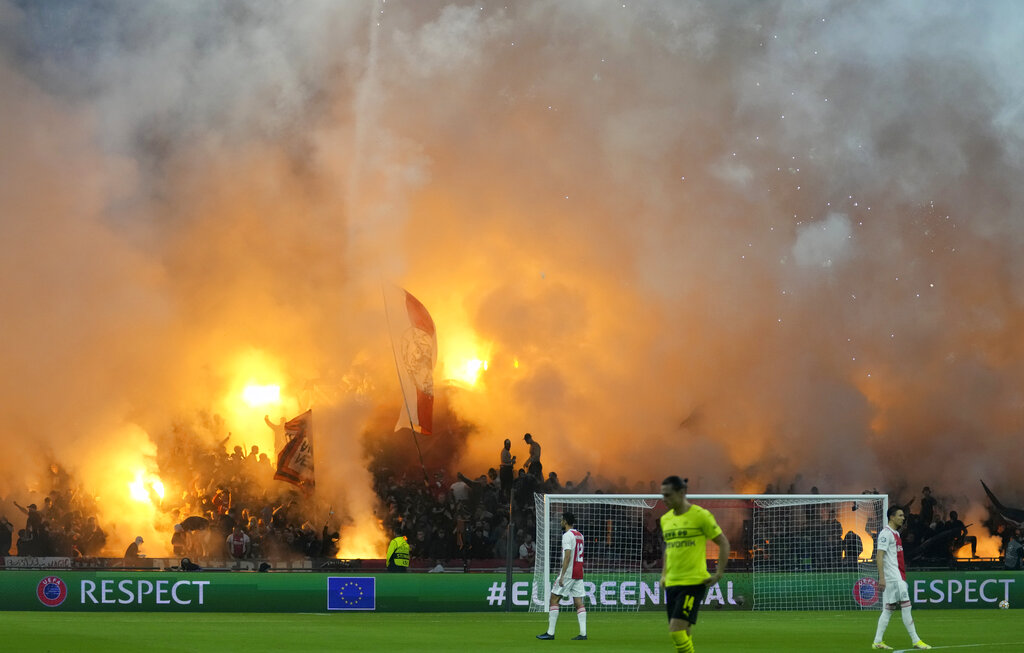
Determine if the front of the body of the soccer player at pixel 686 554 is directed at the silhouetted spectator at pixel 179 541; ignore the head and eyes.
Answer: no

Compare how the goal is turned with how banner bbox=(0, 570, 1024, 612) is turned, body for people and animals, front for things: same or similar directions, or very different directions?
same or similar directions

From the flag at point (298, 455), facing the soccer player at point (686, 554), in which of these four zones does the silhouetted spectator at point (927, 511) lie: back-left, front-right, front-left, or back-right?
front-left

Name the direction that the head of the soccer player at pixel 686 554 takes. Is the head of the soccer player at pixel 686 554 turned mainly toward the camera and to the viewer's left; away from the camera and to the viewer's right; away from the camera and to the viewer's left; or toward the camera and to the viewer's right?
toward the camera and to the viewer's left

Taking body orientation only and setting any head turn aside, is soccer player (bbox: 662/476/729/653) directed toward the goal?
no

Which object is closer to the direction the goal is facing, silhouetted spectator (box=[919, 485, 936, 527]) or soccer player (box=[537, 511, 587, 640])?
the soccer player

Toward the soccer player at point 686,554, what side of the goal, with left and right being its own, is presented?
front

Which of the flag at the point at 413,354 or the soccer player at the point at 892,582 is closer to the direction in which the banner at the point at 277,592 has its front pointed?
the soccer player

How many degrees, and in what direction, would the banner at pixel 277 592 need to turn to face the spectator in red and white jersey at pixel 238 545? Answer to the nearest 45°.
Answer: approximately 180°

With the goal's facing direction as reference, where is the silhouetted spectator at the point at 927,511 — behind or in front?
behind

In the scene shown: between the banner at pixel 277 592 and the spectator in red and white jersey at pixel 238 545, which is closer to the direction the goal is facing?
the banner

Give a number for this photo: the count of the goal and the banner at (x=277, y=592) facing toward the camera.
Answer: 2

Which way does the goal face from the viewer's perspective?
toward the camera

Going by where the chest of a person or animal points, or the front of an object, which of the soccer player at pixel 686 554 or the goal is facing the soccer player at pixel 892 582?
the goal
